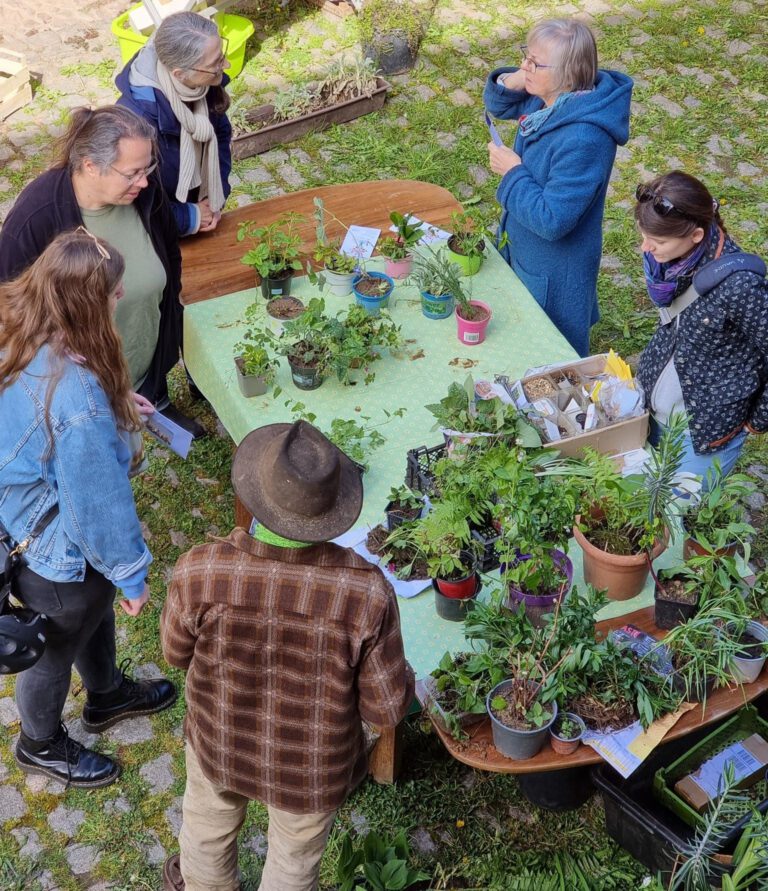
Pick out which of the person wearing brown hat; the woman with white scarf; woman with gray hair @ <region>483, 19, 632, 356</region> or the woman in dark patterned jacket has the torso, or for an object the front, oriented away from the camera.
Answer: the person wearing brown hat

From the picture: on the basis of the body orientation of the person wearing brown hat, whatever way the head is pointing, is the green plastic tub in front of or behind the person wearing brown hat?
in front

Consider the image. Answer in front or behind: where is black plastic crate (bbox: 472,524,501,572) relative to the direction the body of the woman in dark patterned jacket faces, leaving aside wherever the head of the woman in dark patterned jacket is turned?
in front

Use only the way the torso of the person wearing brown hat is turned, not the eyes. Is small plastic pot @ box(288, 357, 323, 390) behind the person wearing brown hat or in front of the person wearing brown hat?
in front

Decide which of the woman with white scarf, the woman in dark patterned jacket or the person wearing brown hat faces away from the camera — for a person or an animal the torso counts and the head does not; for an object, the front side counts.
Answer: the person wearing brown hat

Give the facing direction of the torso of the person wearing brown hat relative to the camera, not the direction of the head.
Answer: away from the camera

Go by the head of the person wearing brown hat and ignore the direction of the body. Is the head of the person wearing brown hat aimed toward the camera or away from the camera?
away from the camera

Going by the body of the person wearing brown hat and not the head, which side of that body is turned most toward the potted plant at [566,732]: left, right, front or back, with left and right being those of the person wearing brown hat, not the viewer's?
right

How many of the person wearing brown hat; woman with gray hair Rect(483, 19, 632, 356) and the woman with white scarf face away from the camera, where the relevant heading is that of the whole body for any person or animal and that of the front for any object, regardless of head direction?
1

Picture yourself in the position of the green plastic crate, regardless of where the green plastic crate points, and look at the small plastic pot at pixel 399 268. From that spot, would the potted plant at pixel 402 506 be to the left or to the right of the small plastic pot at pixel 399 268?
left

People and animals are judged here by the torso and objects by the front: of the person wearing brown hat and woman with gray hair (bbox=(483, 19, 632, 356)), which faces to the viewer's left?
the woman with gray hair

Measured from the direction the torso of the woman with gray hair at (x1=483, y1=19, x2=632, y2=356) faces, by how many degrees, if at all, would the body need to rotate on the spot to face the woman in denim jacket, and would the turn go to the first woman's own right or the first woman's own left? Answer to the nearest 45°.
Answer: approximately 45° to the first woman's own left

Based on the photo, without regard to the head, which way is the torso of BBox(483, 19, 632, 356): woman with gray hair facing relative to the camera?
to the viewer's left

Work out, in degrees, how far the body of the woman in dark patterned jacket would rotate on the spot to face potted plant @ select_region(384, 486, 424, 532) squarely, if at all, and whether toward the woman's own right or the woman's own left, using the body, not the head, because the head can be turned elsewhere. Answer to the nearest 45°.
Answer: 0° — they already face it

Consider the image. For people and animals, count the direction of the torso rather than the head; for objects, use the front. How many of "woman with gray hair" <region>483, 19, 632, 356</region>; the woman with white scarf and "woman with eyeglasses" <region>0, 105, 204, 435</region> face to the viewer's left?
1

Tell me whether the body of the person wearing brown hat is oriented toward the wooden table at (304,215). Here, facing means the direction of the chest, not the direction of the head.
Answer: yes

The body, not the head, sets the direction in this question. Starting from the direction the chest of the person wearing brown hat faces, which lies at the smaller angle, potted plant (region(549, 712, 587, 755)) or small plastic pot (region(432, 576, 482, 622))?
the small plastic pot
